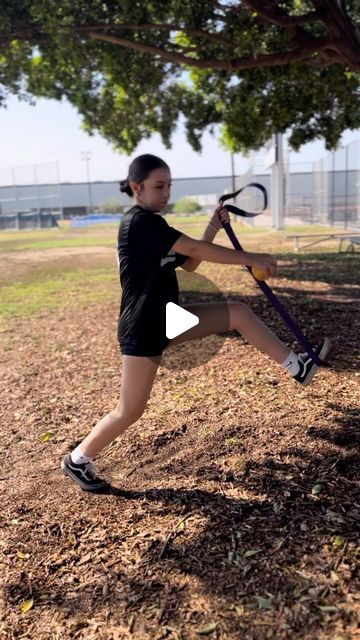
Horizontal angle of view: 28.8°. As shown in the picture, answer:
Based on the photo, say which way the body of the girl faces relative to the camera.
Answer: to the viewer's right

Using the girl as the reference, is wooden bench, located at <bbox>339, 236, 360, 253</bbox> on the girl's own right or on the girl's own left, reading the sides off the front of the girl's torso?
on the girl's own left

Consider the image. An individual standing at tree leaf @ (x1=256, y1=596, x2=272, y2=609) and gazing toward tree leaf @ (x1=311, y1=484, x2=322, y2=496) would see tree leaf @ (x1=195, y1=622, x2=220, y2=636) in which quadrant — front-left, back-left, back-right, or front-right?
back-left

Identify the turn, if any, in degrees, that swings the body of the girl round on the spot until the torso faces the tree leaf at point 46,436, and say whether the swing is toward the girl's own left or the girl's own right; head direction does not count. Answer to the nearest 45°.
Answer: approximately 135° to the girl's own left
